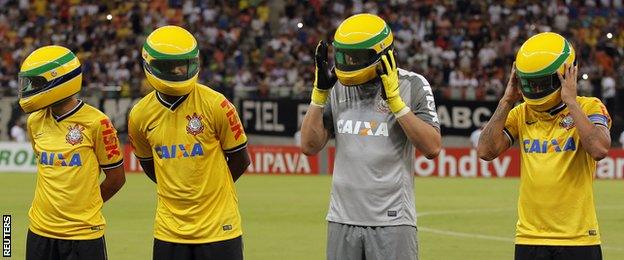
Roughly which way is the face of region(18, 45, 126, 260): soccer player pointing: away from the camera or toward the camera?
toward the camera

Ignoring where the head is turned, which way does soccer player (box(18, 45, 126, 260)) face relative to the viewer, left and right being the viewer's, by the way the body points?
facing the viewer and to the left of the viewer

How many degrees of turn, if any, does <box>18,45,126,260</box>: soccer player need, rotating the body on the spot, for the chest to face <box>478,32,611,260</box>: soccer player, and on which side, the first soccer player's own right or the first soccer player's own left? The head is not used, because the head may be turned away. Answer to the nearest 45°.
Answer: approximately 90° to the first soccer player's own left

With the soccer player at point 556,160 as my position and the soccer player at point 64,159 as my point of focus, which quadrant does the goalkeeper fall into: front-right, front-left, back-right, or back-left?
front-left

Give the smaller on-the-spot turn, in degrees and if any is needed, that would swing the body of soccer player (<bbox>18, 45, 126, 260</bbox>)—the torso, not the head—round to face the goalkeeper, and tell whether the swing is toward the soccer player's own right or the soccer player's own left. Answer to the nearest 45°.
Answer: approximately 90° to the soccer player's own left

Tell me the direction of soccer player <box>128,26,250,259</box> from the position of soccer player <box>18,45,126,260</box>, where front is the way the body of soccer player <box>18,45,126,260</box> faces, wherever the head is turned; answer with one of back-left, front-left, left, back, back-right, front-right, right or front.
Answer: left
